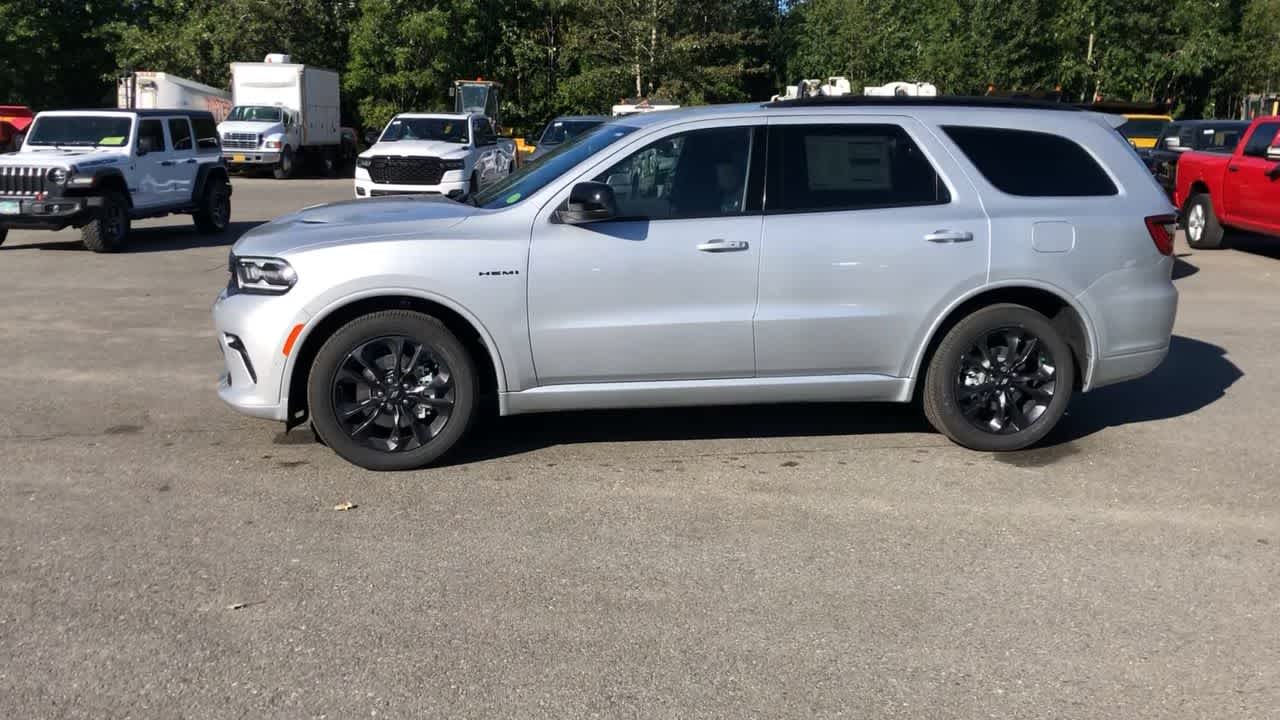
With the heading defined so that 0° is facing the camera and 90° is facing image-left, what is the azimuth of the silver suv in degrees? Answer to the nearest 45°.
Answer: approximately 90°

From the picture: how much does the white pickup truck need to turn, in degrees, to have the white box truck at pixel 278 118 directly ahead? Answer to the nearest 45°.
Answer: approximately 135° to its right

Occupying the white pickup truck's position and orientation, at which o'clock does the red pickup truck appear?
The red pickup truck is roughly at 9 o'clock from the white pickup truck.

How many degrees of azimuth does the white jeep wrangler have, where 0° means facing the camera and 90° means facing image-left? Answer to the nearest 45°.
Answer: approximately 45°

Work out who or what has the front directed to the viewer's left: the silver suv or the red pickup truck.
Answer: the silver suv

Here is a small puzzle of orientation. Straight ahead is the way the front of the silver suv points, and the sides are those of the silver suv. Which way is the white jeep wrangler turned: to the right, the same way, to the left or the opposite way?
to the left

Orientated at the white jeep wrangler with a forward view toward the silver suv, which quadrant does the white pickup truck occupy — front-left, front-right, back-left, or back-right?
back-left

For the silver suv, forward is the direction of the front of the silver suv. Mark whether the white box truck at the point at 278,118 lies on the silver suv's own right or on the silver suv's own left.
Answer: on the silver suv's own right

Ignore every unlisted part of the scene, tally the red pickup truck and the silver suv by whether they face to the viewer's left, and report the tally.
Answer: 1

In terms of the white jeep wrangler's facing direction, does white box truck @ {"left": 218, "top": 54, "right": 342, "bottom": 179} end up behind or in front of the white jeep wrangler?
behind
